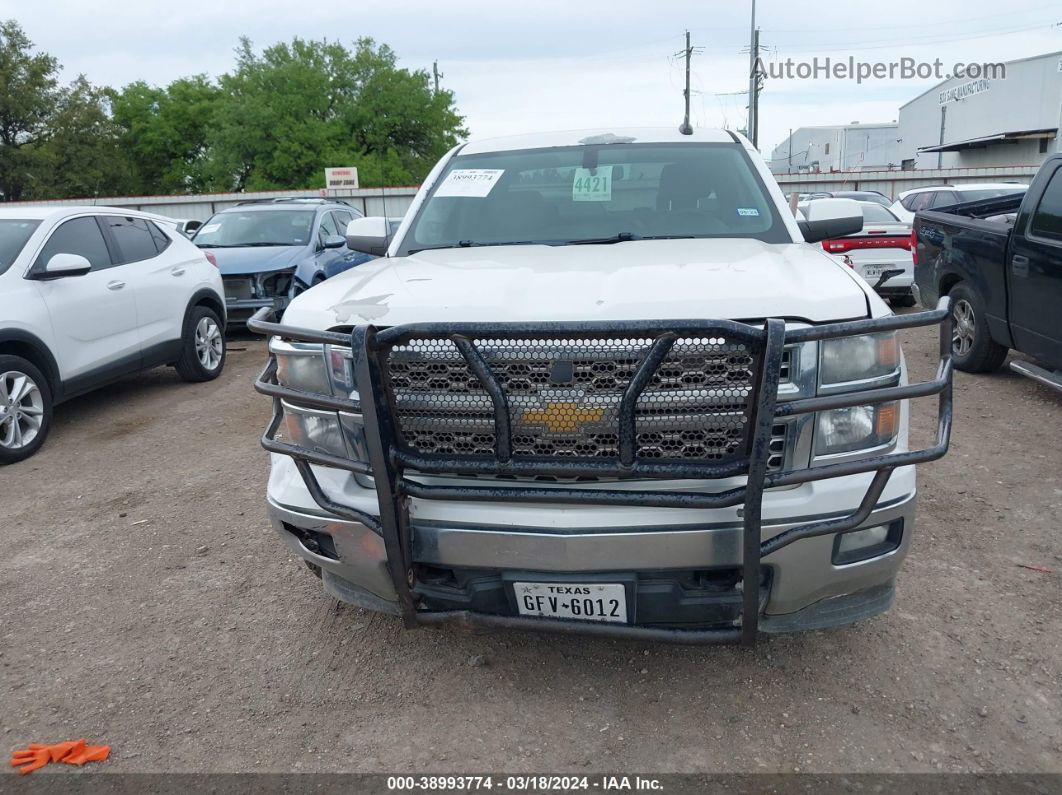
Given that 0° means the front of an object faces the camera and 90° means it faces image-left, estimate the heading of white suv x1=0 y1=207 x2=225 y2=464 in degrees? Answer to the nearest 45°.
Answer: approximately 45°

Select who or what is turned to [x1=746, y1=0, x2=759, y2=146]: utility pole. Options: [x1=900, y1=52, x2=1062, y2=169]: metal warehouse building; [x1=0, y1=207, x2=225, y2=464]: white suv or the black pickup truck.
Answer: the metal warehouse building

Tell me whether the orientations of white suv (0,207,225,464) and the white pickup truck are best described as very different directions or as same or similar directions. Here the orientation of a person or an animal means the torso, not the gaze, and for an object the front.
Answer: same or similar directions

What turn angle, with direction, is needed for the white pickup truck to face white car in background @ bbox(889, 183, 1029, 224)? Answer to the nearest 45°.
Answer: approximately 135° to its left

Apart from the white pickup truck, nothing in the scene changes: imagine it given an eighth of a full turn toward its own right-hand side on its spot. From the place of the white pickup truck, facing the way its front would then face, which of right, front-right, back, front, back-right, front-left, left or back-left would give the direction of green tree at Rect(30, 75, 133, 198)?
right

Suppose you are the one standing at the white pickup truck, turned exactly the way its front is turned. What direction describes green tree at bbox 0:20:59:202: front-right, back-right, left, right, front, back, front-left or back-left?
back-right

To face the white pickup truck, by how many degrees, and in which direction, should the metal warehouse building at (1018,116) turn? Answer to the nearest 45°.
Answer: approximately 45° to its left

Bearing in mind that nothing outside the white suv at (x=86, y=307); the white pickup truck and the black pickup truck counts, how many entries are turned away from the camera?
0

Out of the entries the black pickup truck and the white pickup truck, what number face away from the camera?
0

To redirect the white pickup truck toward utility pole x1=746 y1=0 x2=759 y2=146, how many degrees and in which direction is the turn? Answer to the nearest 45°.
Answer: approximately 180°

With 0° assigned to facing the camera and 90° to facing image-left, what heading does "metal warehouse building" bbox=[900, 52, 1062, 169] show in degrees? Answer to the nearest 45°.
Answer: approximately 45°

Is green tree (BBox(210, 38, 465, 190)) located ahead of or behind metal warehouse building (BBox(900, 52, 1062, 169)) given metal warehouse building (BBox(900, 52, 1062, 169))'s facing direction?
ahead

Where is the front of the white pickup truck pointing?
toward the camera

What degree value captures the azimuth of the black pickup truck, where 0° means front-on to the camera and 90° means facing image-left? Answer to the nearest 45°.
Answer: approximately 315°

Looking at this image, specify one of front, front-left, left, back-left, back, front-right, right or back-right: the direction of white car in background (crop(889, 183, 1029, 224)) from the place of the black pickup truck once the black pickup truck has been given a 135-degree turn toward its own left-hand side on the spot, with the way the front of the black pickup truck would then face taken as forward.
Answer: front
